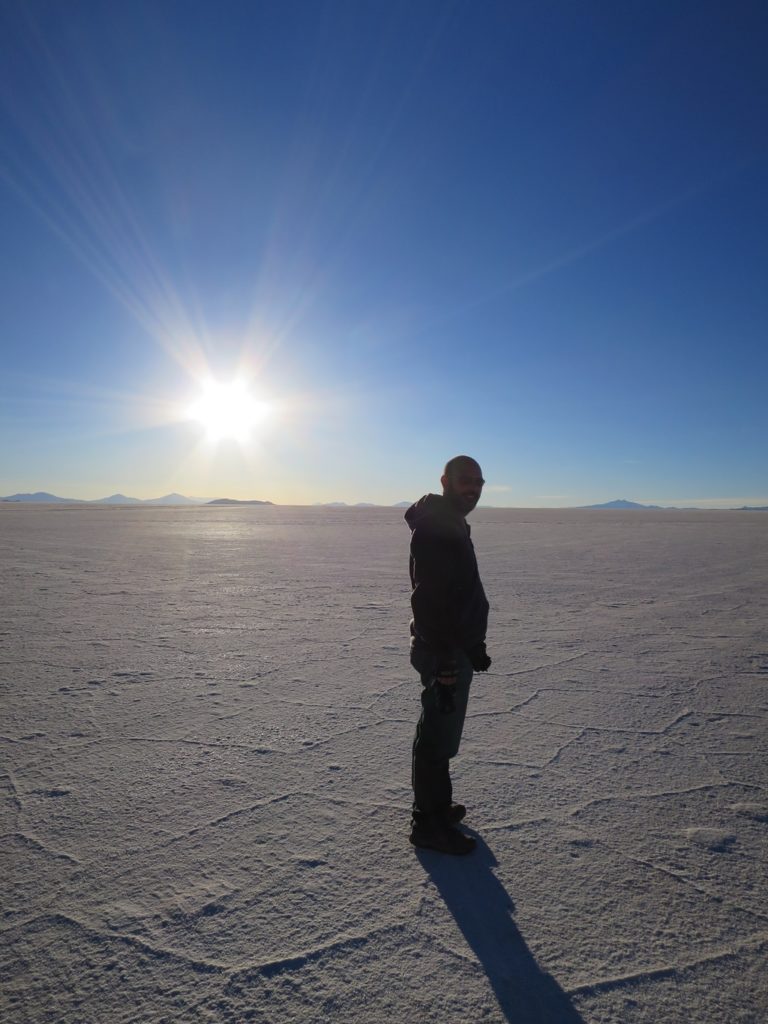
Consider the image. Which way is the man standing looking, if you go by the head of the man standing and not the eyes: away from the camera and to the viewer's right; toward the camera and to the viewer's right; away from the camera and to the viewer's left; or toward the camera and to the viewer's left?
toward the camera and to the viewer's right

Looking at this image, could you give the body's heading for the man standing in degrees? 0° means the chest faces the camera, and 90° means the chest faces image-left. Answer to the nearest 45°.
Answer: approximately 270°
